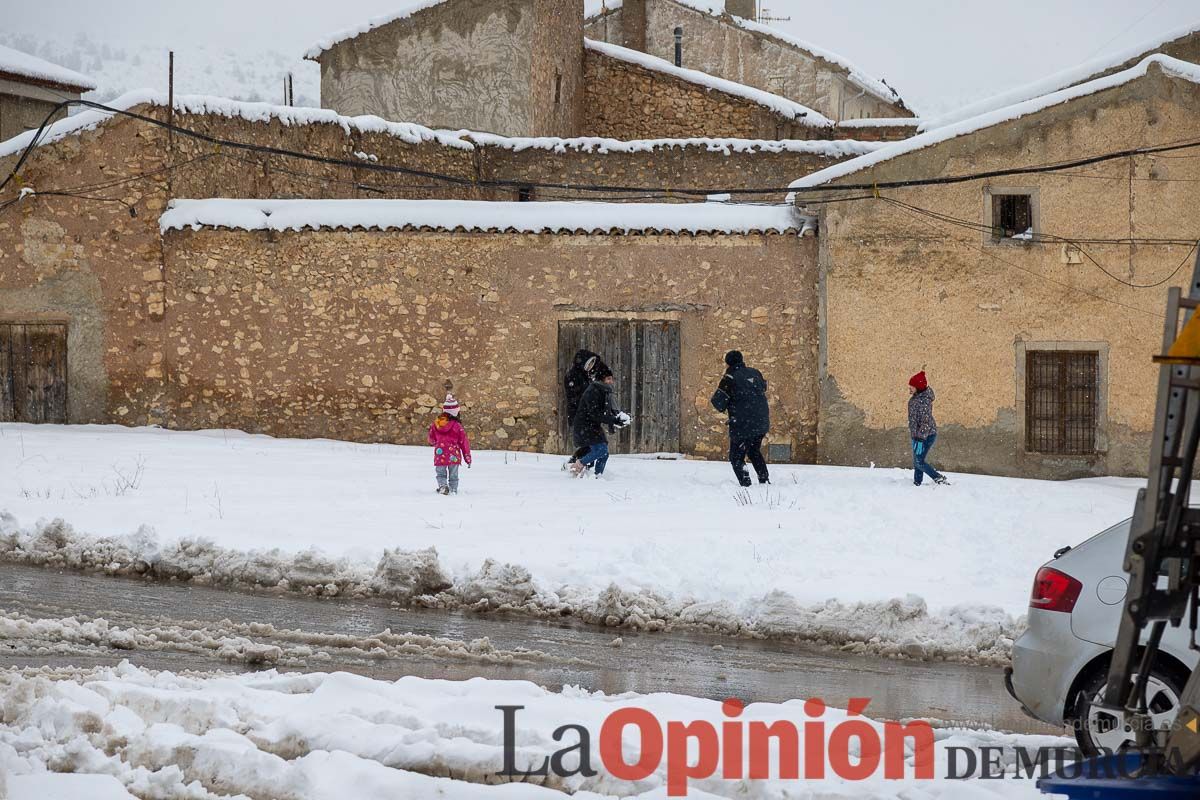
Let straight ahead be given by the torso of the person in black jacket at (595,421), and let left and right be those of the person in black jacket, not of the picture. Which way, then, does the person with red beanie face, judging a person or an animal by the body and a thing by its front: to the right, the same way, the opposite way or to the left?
the opposite way

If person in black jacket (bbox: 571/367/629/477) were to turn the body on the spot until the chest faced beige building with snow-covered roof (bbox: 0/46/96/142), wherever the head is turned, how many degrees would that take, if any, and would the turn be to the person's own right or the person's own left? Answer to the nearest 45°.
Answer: approximately 135° to the person's own left

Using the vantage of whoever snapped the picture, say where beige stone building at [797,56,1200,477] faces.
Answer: facing the viewer

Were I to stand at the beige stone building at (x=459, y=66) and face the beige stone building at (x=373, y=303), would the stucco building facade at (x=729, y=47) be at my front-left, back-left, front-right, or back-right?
back-left

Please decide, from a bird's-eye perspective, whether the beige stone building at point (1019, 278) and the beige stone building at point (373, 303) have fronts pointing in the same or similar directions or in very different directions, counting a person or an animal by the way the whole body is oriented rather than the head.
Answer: same or similar directions

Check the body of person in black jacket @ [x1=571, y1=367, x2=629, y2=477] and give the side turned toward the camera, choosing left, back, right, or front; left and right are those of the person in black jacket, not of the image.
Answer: right

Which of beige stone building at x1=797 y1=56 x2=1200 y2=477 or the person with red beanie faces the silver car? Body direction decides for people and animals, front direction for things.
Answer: the beige stone building

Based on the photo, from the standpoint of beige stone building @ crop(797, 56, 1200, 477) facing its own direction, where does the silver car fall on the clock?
The silver car is roughly at 12 o'clock from the beige stone building.

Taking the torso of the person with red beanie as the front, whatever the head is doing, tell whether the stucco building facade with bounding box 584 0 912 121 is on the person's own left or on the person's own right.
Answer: on the person's own right

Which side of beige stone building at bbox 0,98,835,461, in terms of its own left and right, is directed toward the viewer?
front

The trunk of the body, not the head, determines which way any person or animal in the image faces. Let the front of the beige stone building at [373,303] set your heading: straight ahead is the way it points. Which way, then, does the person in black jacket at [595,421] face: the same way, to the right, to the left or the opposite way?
to the left

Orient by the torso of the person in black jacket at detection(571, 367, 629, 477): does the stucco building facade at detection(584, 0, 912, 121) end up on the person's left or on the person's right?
on the person's left

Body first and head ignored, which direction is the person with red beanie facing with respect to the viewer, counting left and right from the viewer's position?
facing to the left of the viewer
